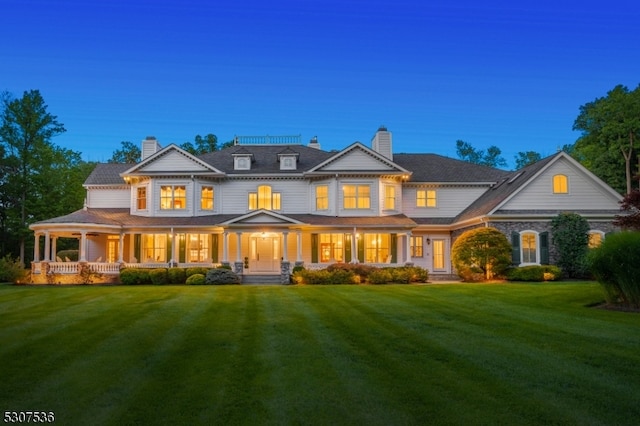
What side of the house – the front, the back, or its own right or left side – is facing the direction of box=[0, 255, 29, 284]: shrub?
right

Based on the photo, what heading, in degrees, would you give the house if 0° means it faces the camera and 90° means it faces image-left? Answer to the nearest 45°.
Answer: approximately 0°

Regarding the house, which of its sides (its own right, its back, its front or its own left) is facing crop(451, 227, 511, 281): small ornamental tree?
left

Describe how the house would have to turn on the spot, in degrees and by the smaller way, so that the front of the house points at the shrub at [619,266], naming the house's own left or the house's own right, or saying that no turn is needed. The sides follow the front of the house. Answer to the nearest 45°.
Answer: approximately 45° to the house's own left

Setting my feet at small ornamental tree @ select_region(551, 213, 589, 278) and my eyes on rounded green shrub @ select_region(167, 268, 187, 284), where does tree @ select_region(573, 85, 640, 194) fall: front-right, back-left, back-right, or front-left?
back-right

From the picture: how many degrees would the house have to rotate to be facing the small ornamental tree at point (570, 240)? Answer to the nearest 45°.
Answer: approximately 90° to its left

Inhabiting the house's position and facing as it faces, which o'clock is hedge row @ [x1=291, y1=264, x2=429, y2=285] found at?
The hedge row is roughly at 11 o'clock from the house.

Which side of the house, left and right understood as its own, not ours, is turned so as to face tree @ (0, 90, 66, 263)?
right

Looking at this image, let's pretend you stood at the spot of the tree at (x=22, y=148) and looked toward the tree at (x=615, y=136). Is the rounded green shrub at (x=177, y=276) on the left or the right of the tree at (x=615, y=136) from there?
right
